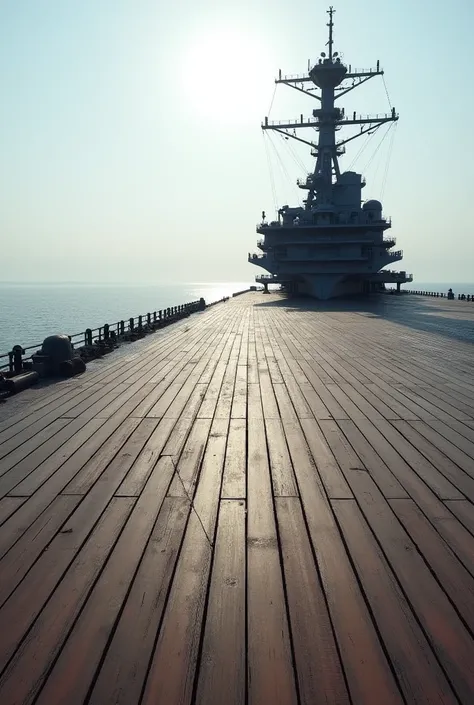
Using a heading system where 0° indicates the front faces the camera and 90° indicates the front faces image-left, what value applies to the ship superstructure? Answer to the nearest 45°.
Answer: approximately 0°

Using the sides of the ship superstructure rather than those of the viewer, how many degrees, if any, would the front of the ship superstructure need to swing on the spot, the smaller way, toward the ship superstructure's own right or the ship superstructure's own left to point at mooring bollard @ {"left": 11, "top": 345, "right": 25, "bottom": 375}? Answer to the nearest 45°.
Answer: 0° — it already faces it
